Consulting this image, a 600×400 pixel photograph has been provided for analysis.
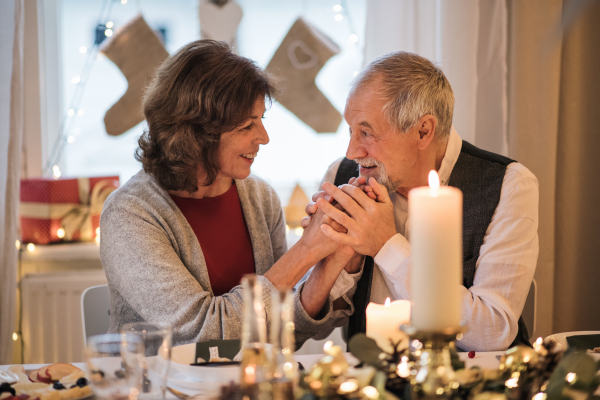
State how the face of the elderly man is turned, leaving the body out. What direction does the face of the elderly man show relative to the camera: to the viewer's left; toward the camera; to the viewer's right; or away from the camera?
to the viewer's left

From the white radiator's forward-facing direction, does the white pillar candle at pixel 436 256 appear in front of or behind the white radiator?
in front

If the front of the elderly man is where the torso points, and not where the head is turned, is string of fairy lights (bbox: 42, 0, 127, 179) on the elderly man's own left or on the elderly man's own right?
on the elderly man's own right

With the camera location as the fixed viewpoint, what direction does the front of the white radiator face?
facing the viewer

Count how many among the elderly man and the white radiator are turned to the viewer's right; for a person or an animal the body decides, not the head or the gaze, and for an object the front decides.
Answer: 0

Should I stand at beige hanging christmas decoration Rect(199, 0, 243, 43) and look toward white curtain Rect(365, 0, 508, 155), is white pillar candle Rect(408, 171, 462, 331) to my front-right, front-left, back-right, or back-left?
front-right

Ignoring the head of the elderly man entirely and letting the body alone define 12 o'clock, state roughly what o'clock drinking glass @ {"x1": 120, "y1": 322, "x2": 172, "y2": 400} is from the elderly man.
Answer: The drinking glass is roughly at 11 o'clock from the elderly man.

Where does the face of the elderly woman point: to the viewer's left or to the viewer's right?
to the viewer's right

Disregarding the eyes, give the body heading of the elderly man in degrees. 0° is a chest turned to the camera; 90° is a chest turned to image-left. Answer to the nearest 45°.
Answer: approximately 45°

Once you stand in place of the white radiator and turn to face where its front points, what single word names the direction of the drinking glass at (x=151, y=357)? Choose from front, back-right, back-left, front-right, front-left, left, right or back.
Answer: front

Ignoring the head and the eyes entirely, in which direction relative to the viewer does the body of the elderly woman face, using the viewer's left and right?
facing the viewer and to the right of the viewer

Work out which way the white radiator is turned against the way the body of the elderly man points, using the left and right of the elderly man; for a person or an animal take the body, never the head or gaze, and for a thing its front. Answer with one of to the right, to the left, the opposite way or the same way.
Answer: to the left

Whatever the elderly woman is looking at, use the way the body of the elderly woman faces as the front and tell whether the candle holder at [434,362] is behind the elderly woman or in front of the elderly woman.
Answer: in front
